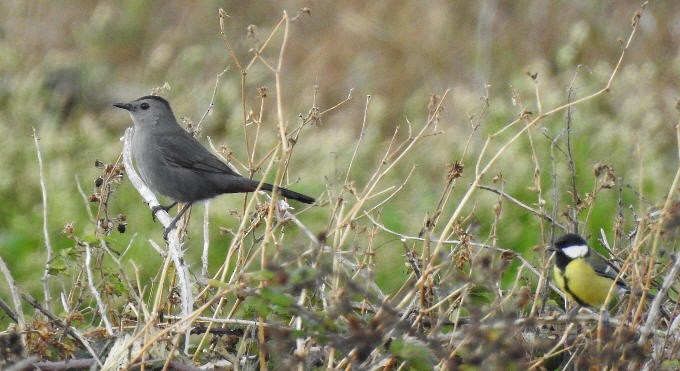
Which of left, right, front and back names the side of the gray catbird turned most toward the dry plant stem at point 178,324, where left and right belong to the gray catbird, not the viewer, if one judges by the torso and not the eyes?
left

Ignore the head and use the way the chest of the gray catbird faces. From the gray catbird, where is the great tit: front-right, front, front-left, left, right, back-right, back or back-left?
back-left

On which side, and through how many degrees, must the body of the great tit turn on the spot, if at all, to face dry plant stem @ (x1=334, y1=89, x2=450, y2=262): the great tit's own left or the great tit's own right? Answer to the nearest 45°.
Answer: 0° — it already faces it

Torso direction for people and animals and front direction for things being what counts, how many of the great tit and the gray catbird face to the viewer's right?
0

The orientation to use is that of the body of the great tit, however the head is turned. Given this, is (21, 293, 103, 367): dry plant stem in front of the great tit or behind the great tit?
in front

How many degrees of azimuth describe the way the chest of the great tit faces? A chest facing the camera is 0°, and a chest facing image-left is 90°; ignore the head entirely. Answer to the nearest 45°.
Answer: approximately 45°

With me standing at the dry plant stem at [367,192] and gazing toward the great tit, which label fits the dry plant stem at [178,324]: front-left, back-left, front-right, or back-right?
back-right

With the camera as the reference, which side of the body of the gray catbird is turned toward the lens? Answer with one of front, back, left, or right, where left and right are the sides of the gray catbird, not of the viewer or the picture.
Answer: left

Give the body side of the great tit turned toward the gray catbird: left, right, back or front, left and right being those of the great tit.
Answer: front

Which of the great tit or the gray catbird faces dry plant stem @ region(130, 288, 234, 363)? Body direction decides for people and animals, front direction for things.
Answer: the great tit

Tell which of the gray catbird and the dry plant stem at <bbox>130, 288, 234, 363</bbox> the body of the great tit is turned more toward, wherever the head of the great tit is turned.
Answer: the dry plant stem
